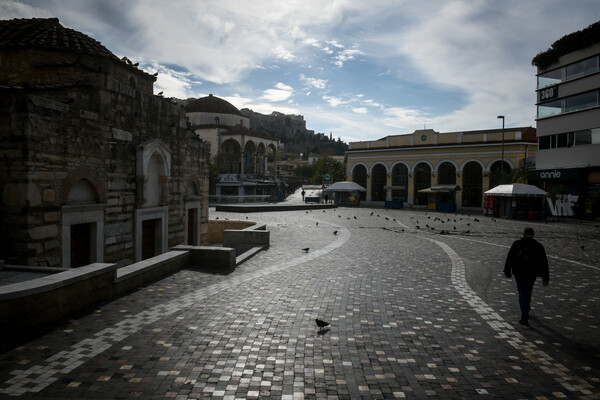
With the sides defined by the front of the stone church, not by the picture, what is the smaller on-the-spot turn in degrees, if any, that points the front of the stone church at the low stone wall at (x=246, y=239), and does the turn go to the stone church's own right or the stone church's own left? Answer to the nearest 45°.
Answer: approximately 45° to the stone church's own left

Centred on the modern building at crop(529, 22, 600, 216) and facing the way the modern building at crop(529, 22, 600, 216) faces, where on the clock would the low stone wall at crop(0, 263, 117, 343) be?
The low stone wall is roughly at 11 o'clock from the modern building.

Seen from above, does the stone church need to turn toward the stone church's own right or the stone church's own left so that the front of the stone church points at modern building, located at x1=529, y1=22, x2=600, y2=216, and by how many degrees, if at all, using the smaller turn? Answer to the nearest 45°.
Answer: approximately 45° to the stone church's own left

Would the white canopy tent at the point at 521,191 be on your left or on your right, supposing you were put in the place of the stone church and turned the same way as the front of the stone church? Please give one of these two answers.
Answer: on your left

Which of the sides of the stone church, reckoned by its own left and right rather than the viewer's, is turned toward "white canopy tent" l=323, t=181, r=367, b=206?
left

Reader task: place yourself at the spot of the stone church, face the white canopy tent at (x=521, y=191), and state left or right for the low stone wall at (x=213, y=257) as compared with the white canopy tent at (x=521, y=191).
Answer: right

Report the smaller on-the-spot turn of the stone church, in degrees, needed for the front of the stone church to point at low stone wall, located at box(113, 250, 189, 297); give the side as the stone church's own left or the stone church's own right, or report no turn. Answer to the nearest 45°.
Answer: approximately 45° to the stone church's own right

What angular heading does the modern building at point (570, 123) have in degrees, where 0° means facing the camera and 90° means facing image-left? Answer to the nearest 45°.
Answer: approximately 45°
